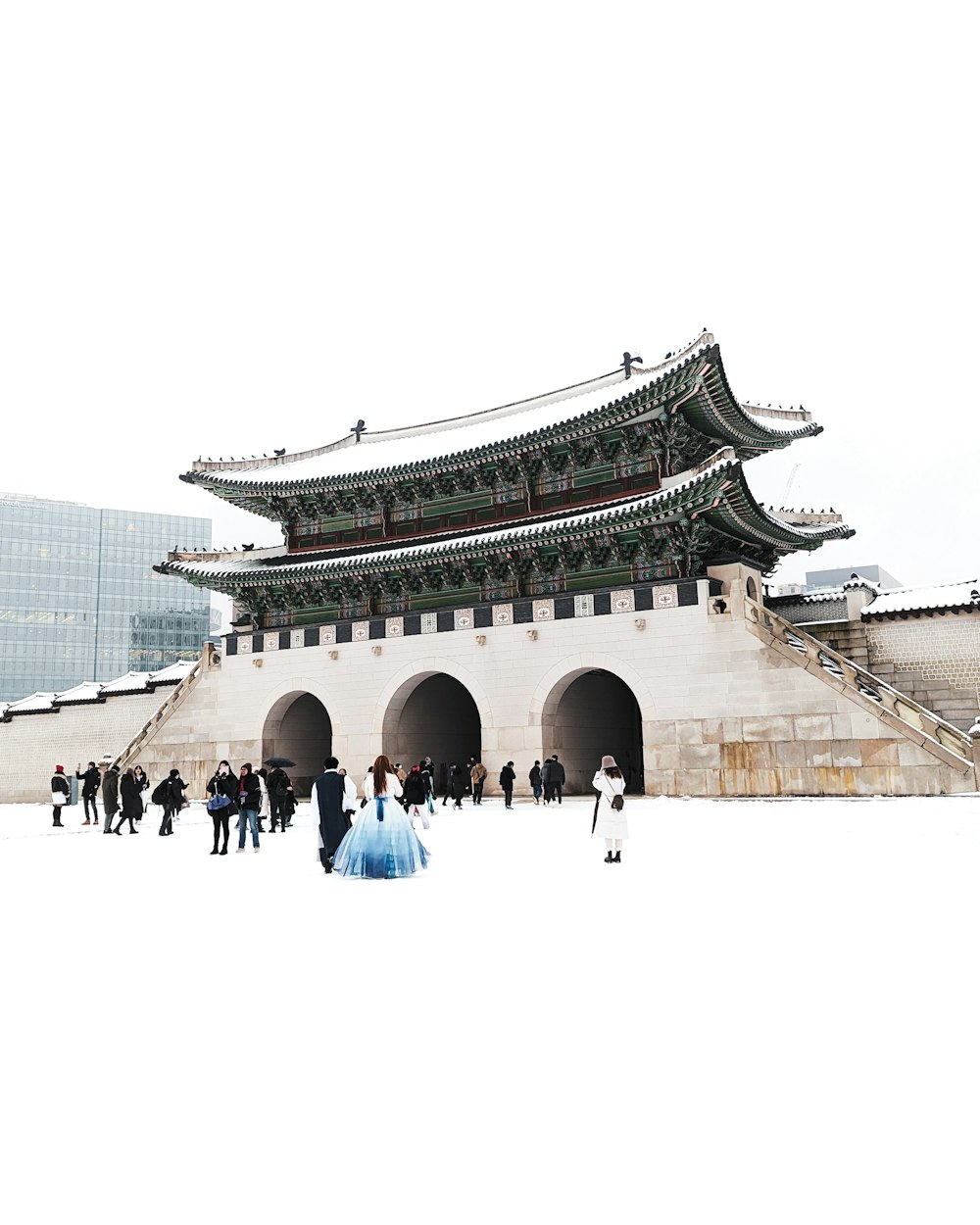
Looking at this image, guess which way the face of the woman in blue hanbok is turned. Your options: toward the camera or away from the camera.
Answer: away from the camera

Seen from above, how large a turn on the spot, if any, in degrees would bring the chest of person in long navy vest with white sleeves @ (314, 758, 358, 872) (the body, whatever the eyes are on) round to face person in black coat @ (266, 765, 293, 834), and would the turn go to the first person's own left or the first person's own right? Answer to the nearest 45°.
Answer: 0° — they already face them

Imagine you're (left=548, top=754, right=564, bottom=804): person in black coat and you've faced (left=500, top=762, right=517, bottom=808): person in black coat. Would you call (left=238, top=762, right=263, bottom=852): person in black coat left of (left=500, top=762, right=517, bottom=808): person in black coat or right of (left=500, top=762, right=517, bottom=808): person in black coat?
left

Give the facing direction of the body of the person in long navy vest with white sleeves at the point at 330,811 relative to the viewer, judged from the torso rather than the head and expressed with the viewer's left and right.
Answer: facing away from the viewer

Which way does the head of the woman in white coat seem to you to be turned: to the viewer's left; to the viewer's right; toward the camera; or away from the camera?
away from the camera

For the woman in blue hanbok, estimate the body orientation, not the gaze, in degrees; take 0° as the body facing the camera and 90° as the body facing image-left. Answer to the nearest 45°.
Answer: approximately 180°

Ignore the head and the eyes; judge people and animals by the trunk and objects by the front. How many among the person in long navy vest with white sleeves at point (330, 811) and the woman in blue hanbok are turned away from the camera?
2
